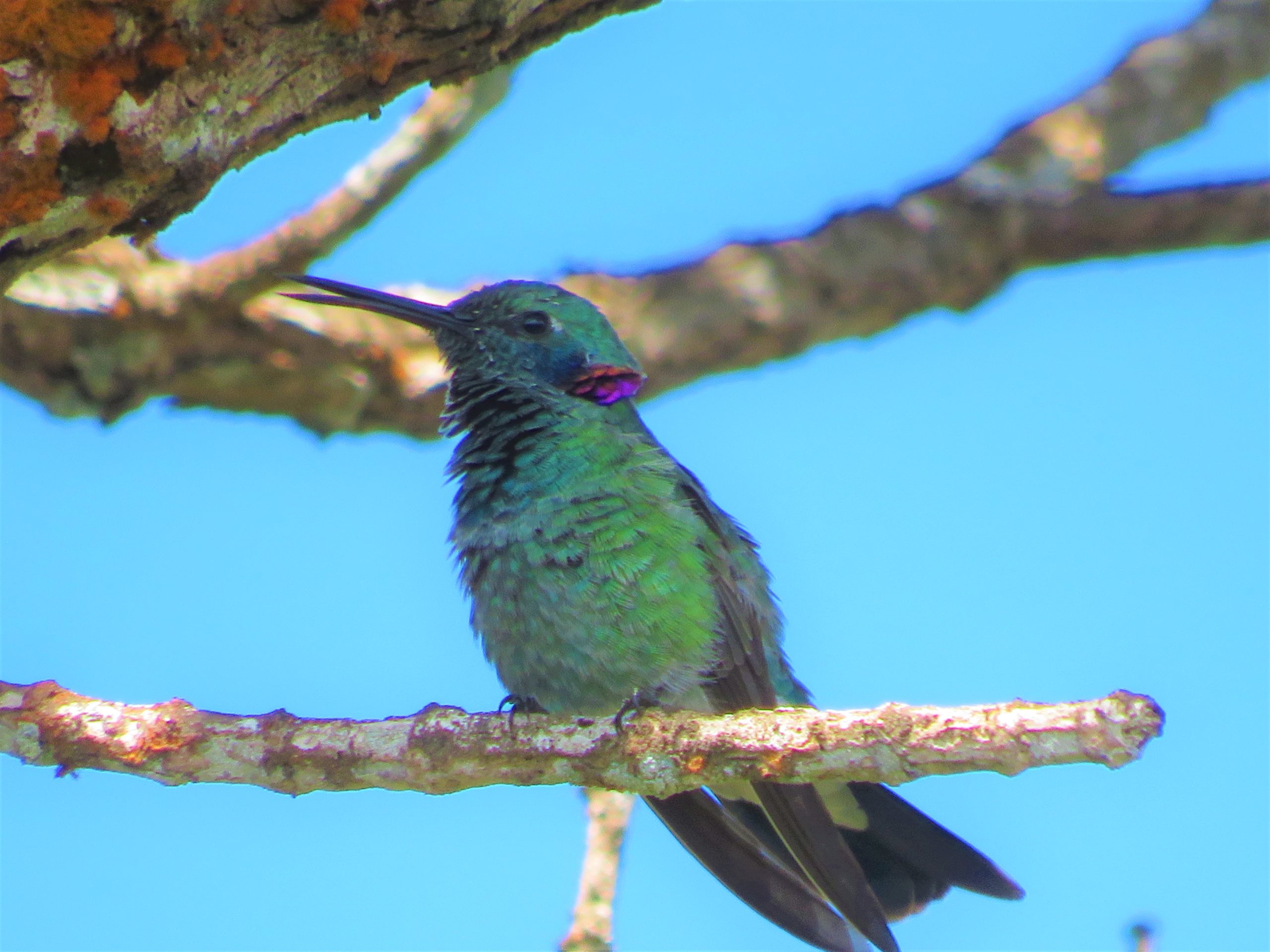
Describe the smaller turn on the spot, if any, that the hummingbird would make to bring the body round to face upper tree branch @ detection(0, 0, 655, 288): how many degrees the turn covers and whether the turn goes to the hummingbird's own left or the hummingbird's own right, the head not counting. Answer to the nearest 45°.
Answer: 0° — it already faces it

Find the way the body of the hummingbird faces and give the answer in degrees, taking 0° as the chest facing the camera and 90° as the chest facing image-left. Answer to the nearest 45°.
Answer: approximately 45°
